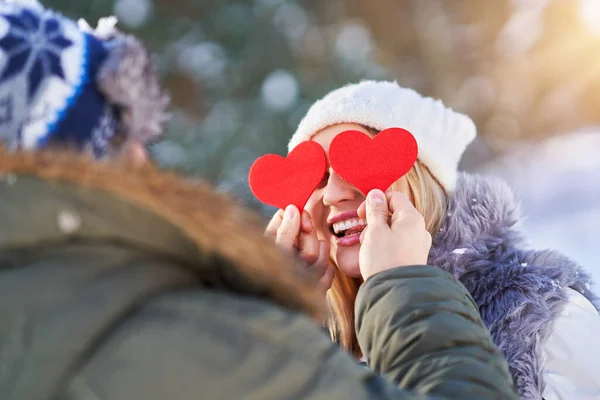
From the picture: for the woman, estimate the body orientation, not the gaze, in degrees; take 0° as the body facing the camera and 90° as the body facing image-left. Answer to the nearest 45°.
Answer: approximately 45°

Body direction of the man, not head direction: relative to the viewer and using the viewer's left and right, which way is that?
facing away from the viewer and to the right of the viewer

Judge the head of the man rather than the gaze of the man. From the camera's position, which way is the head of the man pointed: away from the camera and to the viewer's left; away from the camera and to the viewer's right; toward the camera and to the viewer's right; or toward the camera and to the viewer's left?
away from the camera and to the viewer's right

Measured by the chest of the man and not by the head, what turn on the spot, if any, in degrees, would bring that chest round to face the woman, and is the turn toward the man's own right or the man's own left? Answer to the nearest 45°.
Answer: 0° — they already face them

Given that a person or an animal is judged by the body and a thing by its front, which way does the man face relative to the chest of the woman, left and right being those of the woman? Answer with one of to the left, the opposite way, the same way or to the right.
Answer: the opposite way
